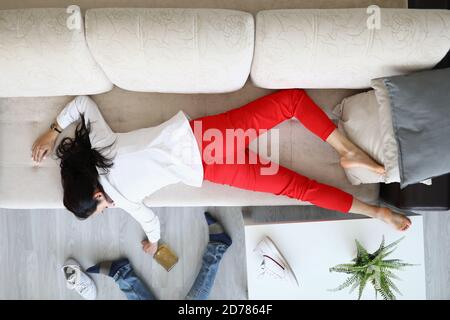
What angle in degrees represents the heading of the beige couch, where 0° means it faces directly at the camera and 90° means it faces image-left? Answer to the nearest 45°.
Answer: approximately 0°
